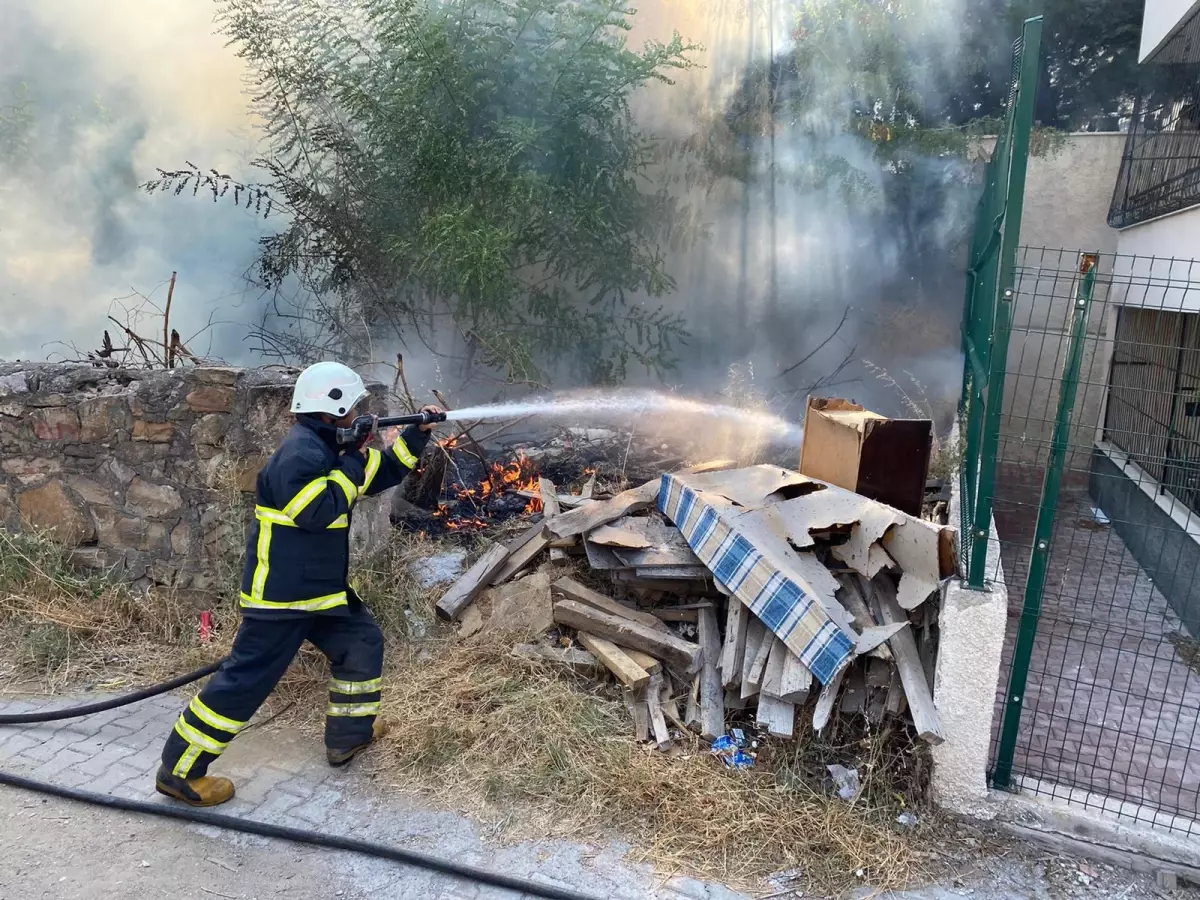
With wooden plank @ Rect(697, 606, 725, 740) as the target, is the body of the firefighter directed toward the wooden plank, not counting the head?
yes

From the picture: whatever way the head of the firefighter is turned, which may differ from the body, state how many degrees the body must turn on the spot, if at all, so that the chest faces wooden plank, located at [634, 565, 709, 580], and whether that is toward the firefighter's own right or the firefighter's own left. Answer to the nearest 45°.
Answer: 0° — they already face it

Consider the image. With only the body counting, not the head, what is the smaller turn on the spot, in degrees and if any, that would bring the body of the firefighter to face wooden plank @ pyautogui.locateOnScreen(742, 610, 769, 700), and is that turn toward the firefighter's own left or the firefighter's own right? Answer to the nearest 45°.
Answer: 0° — they already face it

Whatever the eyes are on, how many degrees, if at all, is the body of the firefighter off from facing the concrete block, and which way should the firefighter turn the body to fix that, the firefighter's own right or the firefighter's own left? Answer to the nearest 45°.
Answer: approximately 45° to the firefighter's own right

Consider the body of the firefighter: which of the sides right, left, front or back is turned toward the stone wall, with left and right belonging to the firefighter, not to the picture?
left

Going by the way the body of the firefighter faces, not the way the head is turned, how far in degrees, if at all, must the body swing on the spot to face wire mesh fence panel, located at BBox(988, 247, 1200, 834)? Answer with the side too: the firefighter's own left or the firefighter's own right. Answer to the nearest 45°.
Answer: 0° — they already face it

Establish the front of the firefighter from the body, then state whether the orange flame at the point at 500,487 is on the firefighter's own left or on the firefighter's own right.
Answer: on the firefighter's own left

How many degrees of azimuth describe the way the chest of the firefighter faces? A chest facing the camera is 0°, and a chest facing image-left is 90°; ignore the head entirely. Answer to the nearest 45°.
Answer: approximately 270°

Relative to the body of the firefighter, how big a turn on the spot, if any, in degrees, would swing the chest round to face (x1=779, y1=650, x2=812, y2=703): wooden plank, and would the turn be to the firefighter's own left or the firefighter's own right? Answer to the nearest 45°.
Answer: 0° — they already face it

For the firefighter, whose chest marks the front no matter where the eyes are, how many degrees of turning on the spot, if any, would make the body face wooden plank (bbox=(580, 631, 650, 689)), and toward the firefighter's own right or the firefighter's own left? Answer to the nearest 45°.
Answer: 0° — they already face it
